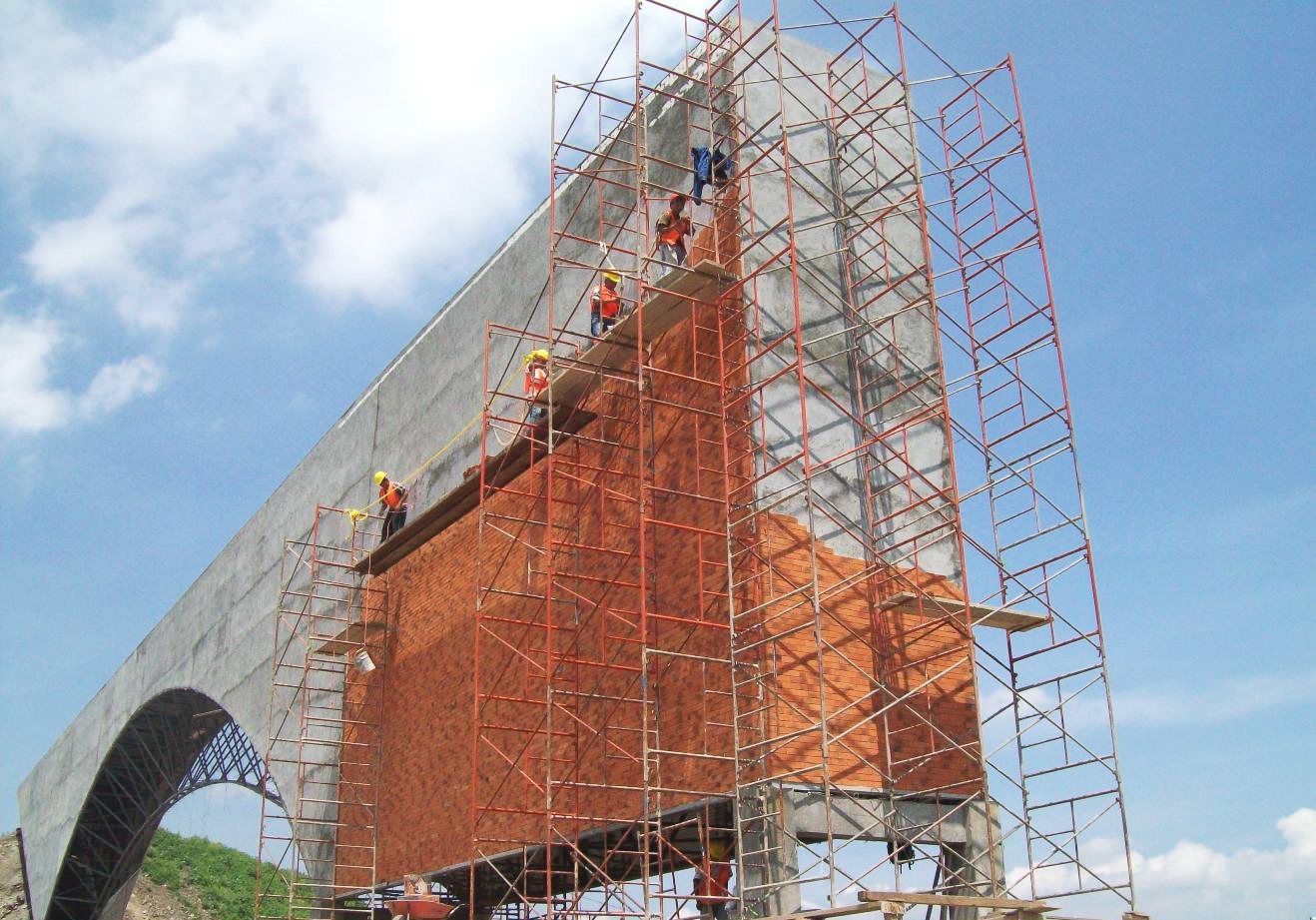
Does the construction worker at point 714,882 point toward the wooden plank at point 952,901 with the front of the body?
no
